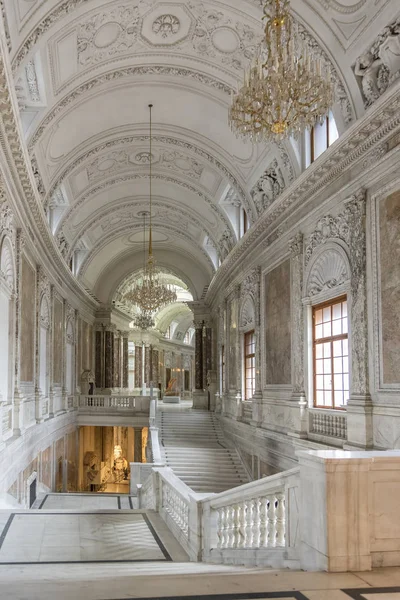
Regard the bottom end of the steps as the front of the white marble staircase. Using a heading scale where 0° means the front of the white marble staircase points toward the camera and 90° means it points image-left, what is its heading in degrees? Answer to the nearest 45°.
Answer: approximately 0°

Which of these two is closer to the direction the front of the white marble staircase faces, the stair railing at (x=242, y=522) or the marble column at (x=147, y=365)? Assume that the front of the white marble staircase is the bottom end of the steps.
the stair railing

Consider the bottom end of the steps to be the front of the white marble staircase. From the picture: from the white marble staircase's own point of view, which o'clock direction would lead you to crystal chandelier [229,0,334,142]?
The crystal chandelier is roughly at 12 o'clock from the white marble staircase.

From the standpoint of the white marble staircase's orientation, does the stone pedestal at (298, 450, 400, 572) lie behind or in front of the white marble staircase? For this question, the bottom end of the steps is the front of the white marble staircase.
in front

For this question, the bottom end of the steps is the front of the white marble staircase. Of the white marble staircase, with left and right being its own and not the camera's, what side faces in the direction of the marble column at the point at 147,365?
back

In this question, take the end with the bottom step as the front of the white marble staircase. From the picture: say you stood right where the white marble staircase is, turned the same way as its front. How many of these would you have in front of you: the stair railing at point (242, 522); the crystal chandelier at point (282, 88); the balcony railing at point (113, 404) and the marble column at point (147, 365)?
2

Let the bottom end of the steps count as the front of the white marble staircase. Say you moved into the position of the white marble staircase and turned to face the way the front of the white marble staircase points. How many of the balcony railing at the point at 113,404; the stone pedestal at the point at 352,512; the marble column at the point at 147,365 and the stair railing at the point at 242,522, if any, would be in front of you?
2

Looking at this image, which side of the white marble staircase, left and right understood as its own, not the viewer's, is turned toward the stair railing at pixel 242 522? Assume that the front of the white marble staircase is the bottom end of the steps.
front

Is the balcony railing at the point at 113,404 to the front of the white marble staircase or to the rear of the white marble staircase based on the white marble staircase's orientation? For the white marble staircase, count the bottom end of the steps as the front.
to the rear
